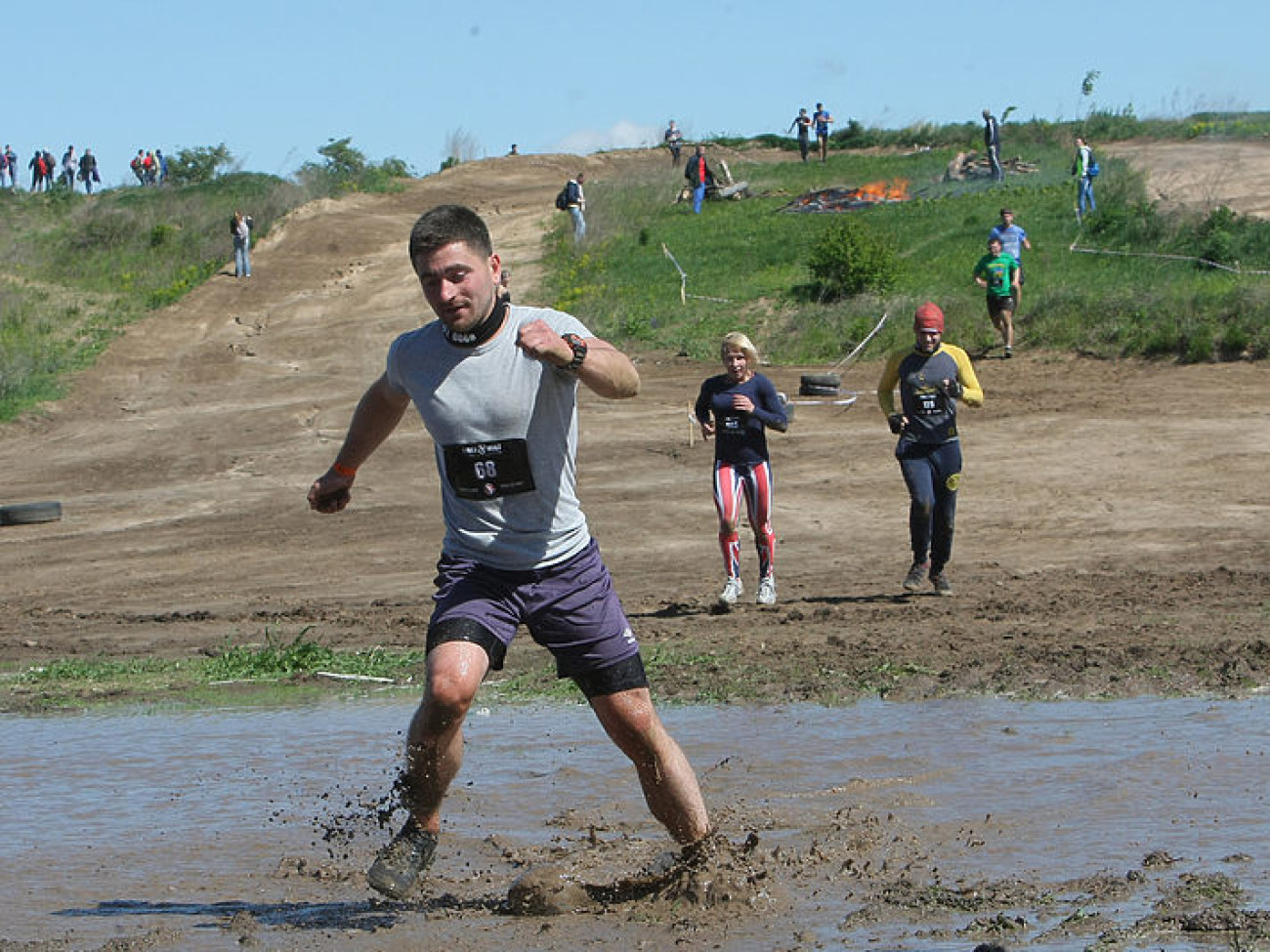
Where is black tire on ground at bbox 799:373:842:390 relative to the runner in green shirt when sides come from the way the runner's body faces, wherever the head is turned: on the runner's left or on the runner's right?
on the runner's right

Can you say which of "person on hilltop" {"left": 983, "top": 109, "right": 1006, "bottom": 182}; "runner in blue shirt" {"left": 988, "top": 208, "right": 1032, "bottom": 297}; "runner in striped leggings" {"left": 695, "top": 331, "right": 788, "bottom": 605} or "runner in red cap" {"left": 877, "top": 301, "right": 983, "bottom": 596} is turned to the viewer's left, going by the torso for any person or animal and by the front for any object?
"person on hilltop" {"left": 983, "top": 109, "right": 1006, "bottom": 182}

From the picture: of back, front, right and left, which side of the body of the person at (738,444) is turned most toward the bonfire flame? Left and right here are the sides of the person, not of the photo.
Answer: back

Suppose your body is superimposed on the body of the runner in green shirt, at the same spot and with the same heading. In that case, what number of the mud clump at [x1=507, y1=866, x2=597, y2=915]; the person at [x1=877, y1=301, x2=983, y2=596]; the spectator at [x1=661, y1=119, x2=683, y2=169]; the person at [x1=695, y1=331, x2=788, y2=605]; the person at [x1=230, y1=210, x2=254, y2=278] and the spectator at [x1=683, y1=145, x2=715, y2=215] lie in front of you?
3

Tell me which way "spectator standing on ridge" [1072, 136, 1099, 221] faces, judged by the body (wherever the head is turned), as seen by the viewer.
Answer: to the viewer's left

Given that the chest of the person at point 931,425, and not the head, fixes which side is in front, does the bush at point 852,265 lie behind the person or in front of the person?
behind

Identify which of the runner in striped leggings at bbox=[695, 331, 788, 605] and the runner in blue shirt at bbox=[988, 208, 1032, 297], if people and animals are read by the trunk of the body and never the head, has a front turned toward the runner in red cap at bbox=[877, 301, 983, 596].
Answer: the runner in blue shirt

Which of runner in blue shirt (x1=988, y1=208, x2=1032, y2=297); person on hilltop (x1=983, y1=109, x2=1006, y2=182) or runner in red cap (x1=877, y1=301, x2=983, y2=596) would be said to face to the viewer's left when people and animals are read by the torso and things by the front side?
person on hilltop (x1=983, y1=109, x2=1006, y2=182)

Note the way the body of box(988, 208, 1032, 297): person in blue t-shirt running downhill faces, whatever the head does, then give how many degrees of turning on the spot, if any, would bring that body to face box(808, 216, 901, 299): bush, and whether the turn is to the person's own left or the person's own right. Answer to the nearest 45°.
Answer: approximately 135° to the person's own right

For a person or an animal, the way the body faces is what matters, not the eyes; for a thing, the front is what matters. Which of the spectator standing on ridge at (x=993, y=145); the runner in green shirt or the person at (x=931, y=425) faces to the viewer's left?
the spectator standing on ridge
